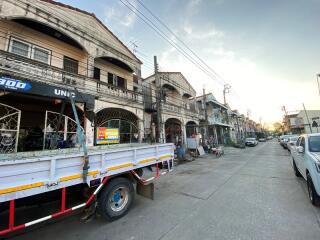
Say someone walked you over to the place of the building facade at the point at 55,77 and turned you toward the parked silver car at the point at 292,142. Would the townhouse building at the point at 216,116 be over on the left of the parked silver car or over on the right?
left

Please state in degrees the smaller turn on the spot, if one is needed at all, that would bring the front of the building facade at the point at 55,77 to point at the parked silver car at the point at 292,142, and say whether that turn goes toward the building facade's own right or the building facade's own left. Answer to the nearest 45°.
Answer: approximately 45° to the building facade's own left

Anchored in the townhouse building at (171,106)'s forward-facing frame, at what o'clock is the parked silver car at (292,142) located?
The parked silver car is roughly at 11 o'clock from the townhouse building.

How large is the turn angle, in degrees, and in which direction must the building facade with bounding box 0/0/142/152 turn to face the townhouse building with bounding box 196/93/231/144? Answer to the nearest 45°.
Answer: approximately 90° to its left

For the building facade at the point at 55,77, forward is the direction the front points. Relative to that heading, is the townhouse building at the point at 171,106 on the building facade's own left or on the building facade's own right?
on the building facade's own left

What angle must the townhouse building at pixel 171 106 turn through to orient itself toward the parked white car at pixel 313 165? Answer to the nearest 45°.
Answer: approximately 45° to its right

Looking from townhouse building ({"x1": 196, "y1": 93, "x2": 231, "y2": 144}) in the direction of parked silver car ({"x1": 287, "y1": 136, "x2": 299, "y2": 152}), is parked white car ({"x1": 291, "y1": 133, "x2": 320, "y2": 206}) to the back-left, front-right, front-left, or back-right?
front-right

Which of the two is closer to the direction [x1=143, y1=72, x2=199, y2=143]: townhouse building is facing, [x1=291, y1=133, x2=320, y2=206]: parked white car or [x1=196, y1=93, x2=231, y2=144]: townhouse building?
the parked white car

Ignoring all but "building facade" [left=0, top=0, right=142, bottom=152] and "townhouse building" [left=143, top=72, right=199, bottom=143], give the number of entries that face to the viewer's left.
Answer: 0

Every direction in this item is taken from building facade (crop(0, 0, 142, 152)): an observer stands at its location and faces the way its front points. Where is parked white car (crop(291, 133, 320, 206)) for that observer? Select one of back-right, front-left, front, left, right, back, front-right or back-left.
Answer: front

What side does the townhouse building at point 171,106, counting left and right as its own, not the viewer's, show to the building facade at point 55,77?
right

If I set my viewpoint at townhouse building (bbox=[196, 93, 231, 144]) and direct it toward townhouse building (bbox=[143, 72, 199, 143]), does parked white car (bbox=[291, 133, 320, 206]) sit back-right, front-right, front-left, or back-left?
front-left

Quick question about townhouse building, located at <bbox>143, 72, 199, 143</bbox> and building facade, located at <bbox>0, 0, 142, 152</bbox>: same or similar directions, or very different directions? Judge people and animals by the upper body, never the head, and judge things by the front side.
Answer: same or similar directions

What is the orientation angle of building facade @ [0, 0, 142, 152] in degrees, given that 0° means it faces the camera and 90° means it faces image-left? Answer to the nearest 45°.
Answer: approximately 315°
